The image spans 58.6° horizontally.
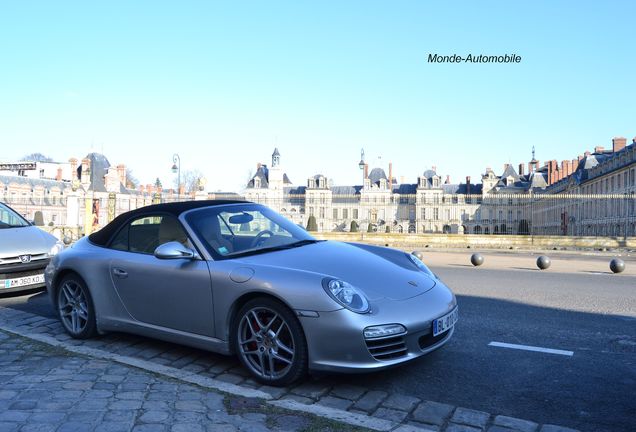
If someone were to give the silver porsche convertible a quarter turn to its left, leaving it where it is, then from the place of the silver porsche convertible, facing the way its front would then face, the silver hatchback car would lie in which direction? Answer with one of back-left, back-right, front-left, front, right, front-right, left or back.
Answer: left

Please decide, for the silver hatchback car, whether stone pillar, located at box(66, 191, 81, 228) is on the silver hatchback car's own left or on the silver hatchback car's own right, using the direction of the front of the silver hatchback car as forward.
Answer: on the silver hatchback car's own left

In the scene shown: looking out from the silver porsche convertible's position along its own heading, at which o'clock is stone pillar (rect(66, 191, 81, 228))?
The stone pillar is roughly at 7 o'clock from the silver porsche convertible.

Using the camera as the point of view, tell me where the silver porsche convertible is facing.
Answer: facing the viewer and to the right of the viewer
